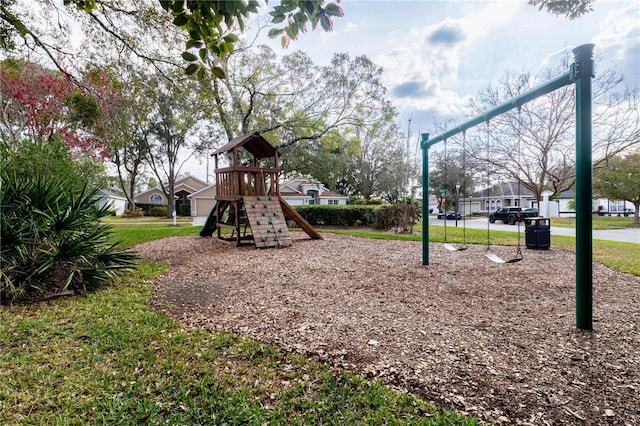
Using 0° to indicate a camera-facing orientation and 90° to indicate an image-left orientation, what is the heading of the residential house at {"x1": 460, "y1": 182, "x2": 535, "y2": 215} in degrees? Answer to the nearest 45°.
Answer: approximately 0°

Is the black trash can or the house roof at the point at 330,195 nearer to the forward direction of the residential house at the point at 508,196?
the black trash can

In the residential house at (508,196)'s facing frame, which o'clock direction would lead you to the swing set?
The swing set is roughly at 12 o'clock from the residential house.

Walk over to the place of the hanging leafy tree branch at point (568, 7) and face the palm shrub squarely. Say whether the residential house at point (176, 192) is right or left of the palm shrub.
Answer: right

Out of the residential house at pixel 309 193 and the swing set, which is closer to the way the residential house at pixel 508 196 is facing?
the swing set

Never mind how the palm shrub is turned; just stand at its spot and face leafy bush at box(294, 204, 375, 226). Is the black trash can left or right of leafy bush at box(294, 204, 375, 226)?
right

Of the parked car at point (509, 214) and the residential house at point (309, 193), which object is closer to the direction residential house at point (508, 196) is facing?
the parked car

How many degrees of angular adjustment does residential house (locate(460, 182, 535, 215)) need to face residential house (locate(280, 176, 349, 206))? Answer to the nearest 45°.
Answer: approximately 45° to its right

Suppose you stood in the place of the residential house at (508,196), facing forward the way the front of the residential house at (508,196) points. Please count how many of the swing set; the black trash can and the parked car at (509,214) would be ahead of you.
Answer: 3

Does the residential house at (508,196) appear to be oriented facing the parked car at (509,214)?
yes

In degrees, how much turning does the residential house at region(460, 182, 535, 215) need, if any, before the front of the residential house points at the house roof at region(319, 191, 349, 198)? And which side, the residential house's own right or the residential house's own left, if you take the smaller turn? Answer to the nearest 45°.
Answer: approximately 45° to the residential house's own right

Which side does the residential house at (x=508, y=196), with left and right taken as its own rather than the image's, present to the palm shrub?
front
